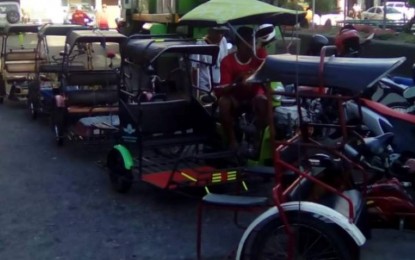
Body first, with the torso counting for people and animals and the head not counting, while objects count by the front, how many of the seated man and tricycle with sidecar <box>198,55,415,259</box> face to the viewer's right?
1
